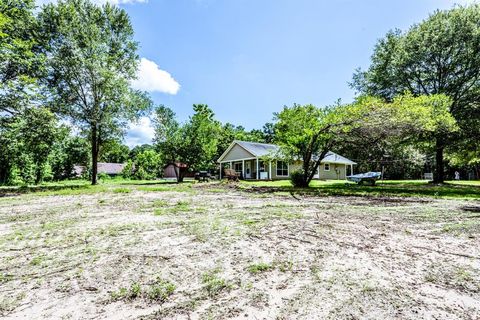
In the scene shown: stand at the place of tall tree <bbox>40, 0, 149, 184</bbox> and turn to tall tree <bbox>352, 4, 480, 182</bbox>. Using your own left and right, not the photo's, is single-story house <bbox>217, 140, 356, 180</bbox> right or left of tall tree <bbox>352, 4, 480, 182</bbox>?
left

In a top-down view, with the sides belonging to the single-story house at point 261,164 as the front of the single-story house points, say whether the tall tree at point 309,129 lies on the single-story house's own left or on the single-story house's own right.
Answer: on the single-story house's own left

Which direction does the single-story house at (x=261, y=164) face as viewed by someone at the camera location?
facing the viewer and to the left of the viewer

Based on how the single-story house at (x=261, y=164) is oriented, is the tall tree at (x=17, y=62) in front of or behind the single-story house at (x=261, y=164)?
in front

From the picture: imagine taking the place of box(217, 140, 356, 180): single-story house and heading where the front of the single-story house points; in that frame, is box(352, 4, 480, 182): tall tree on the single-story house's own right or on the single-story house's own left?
on the single-story house's own left

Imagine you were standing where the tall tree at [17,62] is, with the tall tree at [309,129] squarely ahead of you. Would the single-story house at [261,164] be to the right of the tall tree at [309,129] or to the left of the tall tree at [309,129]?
left

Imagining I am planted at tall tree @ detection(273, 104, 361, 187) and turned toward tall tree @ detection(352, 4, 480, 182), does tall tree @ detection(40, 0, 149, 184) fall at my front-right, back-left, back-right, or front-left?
back-left
